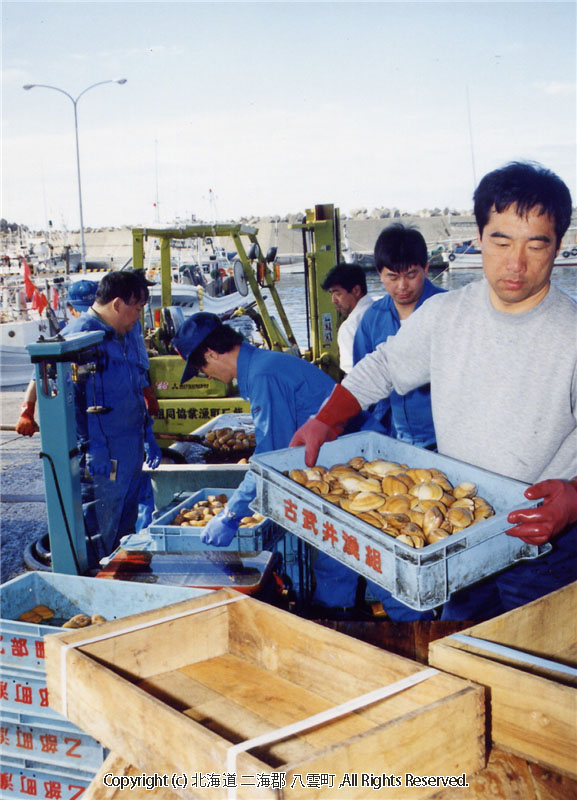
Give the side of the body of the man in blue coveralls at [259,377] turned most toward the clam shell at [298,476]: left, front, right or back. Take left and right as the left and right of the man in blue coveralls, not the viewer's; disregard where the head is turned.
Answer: left

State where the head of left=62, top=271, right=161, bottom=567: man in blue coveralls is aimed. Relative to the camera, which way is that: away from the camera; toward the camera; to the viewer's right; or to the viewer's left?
to the viewer's right

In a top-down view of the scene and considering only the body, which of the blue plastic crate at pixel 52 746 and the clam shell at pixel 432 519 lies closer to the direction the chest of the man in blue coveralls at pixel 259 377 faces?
the blue plastic crate

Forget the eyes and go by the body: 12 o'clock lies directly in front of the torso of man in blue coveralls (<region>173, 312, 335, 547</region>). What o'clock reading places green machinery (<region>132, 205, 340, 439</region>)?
The green machinery is roughly at 3 o'clock from the man in blue coveralls.

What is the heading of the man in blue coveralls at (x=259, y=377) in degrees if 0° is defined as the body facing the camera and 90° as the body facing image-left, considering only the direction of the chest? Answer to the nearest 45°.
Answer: approximately 90°

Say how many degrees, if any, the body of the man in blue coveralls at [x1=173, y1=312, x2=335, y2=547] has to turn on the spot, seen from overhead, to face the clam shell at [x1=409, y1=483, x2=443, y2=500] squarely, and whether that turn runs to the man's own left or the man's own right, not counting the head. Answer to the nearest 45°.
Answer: approximately 90° to the man's own left
